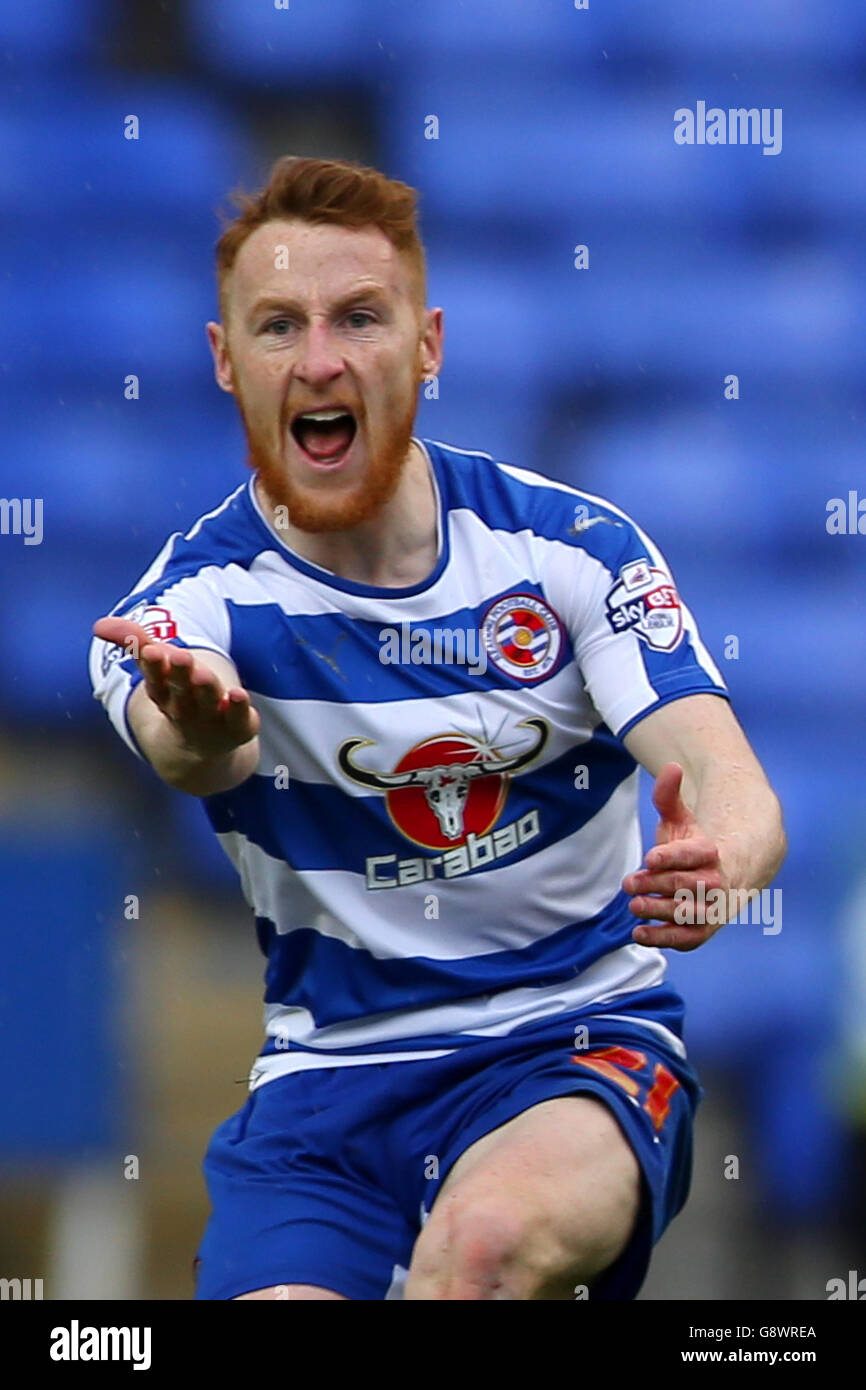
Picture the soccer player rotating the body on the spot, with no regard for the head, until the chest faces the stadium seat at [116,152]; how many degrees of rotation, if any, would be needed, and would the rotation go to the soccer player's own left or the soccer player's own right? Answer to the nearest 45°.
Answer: approximately 180°

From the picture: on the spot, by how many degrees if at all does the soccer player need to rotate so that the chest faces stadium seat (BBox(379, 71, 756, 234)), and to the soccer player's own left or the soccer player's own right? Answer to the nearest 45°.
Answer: approximately 180°

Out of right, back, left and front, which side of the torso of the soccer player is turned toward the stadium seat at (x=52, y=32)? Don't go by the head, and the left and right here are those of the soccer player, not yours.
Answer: back

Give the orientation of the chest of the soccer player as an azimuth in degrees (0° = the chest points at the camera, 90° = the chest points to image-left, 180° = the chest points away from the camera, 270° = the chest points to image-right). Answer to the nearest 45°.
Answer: approximately 0°

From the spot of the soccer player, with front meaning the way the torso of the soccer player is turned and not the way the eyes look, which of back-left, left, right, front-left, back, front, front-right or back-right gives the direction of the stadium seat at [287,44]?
back
